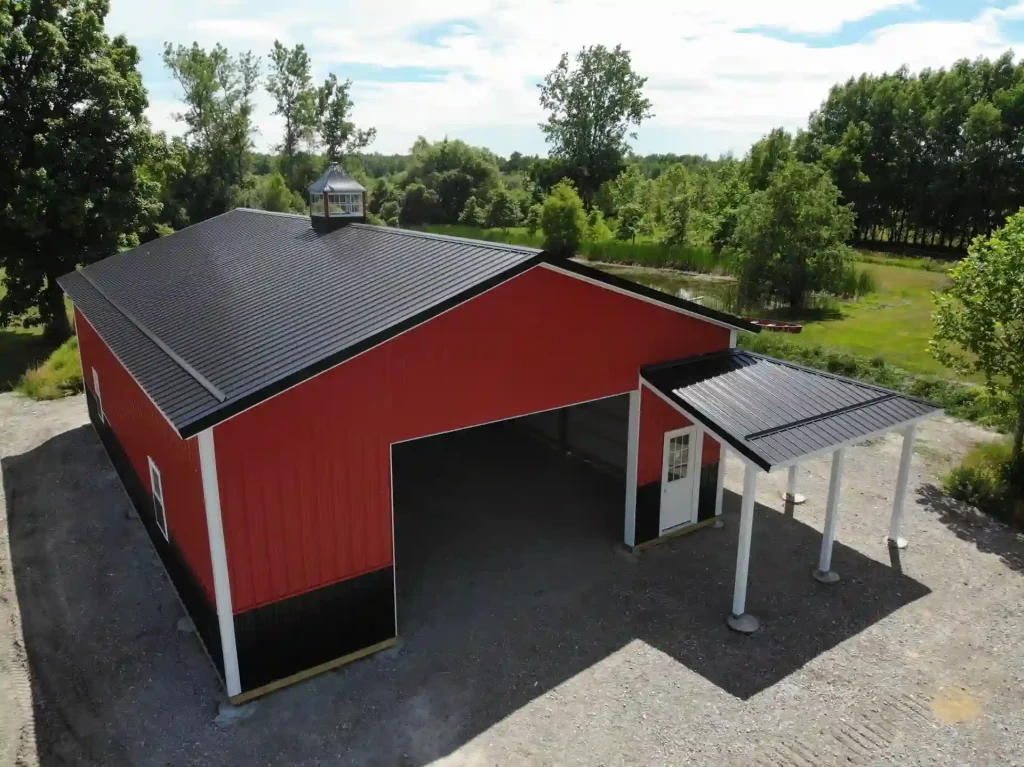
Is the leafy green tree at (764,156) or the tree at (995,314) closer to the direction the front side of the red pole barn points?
the tree

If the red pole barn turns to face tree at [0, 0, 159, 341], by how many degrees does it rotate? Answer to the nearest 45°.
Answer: approximately 180°

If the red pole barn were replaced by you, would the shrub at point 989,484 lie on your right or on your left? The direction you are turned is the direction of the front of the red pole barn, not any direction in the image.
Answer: on your left

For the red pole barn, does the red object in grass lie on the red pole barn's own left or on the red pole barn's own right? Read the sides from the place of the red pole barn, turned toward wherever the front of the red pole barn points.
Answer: on the red pole barn's own left

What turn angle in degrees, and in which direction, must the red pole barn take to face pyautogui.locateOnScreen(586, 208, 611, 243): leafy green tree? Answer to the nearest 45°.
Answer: approximately 135° to its left

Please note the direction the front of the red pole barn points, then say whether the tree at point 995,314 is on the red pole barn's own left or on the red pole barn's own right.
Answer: on the red pole barn's own left

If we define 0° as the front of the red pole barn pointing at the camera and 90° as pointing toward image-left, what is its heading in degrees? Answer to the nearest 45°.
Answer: approximately 315°

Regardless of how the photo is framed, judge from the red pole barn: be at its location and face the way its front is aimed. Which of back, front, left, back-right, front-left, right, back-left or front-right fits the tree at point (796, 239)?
left

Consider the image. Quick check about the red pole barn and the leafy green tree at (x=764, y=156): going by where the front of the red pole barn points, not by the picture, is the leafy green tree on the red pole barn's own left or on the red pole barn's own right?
on the red pole barn's own left

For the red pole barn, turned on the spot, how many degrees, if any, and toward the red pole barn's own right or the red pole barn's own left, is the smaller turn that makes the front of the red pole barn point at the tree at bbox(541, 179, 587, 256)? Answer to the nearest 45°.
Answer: approximately 135° to the red pole barn's own left

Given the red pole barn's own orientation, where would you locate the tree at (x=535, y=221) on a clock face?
The tree is roughly at 8 o'clock from the red pole barn.
